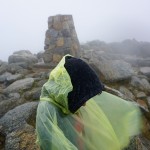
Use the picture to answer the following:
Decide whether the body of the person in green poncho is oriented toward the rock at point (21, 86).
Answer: no

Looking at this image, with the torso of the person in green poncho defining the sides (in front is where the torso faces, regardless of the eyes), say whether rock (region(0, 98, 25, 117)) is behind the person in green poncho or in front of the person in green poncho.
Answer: behind

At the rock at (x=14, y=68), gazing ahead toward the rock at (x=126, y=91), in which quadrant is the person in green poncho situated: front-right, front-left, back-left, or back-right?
front-right

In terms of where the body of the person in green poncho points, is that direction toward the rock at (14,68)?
no

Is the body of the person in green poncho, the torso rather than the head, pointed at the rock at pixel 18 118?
no

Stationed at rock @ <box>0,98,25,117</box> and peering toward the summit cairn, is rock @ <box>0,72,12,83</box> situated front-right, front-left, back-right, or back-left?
front-left

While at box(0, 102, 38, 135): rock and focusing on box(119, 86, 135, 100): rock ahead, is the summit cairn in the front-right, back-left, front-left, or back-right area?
front-left

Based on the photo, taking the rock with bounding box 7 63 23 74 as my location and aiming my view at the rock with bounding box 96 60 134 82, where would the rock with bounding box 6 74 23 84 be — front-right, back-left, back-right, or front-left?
front-right
